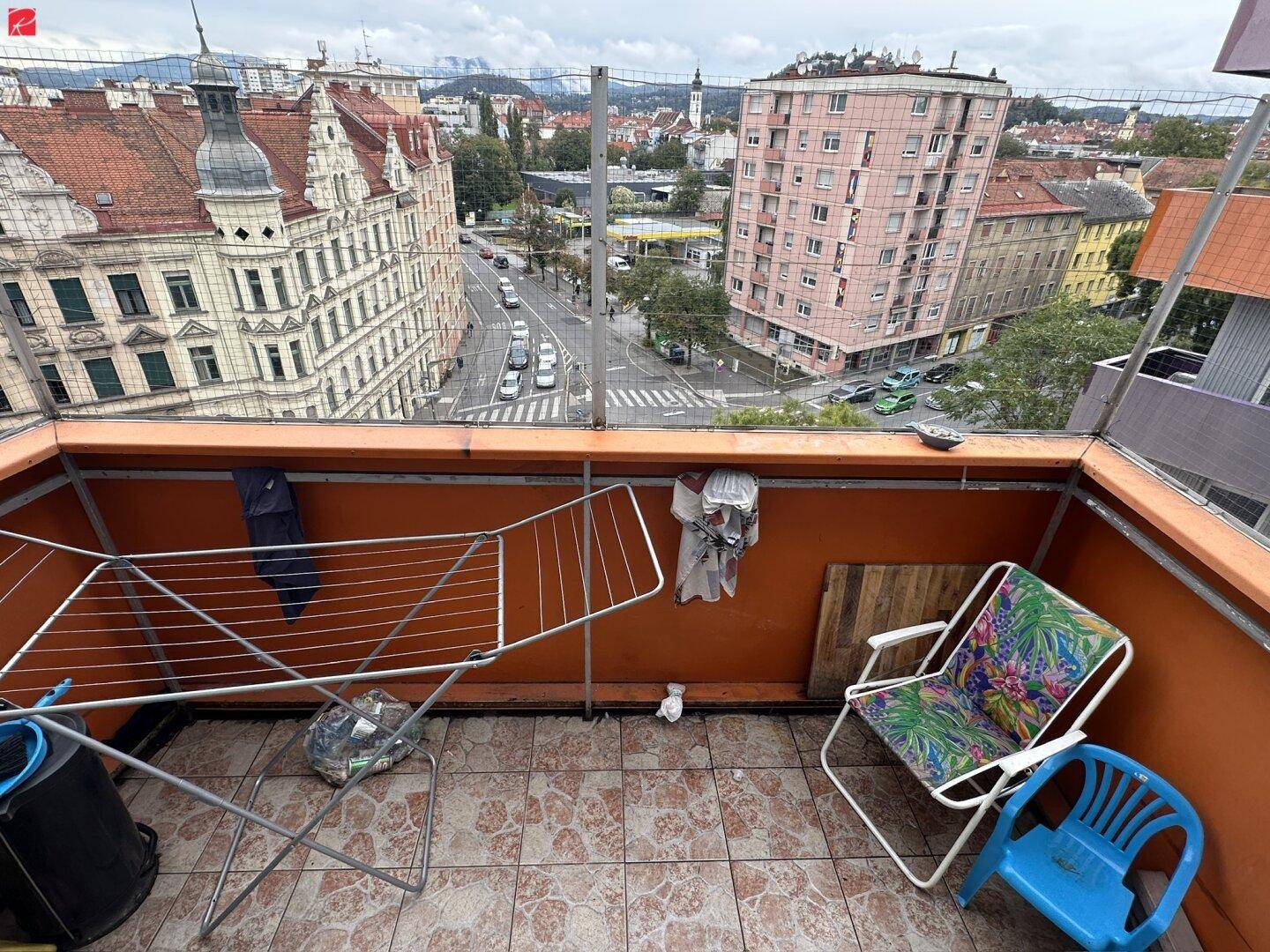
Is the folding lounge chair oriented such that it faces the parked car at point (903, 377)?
no

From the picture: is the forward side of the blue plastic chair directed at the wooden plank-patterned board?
no

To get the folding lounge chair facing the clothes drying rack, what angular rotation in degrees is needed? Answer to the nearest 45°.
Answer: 0° — it already faces it

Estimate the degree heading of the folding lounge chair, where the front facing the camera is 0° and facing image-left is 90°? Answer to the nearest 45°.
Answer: approximately 45°

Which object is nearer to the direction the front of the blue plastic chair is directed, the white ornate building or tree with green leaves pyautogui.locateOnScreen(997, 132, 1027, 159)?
the white ornate building

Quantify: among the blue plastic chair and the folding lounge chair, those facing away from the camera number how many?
0

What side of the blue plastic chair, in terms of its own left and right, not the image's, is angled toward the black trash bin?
front

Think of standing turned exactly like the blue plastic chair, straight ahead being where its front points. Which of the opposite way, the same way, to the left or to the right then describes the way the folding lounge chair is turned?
the same way

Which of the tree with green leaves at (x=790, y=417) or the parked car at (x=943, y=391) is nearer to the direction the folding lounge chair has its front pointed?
the tree with green leaves

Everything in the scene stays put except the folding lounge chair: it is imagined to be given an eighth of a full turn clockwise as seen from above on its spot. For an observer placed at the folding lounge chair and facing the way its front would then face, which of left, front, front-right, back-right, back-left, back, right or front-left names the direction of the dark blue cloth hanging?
front-left

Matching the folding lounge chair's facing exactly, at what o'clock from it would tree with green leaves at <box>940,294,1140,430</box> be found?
The tree with green leaves is roughly at 4 o'clock from the folding lounge chair.
